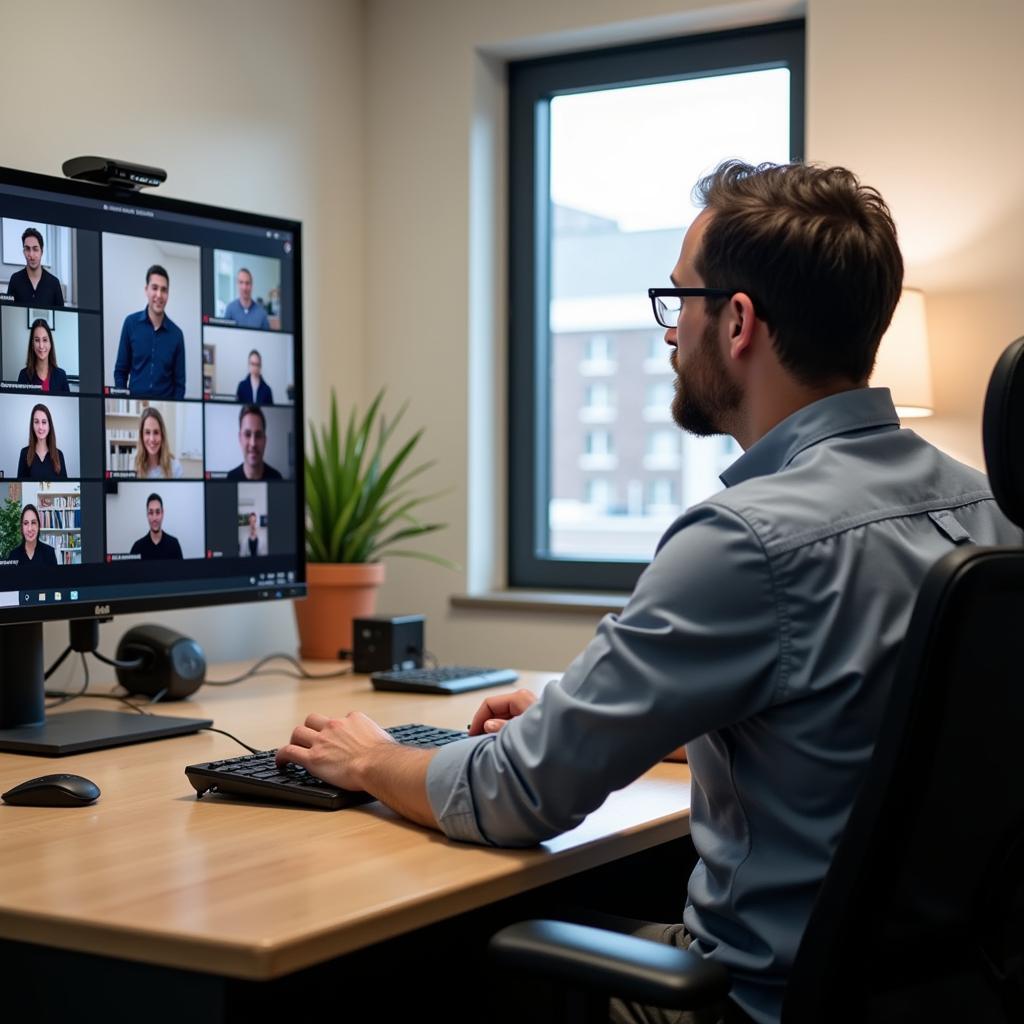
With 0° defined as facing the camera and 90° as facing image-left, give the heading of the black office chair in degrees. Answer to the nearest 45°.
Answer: approximately 135°

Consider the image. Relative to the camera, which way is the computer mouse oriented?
to the viewer's left

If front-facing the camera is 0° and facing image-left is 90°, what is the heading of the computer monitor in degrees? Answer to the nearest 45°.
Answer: approximately 315°

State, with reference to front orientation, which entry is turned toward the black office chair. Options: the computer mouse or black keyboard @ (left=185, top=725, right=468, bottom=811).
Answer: the black keyboard

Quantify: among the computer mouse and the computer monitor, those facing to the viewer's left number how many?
1

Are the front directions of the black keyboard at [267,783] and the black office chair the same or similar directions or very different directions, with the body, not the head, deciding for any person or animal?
very different directions

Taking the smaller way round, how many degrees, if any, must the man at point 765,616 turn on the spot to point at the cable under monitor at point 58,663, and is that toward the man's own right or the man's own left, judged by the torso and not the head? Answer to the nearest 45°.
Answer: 0° — they already face it

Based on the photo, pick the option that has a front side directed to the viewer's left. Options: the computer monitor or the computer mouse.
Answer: the computer mouse

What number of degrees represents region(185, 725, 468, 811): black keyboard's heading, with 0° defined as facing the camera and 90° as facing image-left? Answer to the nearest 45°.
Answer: approximately 315°

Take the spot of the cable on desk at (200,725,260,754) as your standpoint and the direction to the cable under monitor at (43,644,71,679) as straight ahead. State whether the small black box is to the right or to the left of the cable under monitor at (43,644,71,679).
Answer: right

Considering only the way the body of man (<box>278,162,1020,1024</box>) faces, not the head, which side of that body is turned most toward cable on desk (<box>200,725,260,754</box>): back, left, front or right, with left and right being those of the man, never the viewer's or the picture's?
front

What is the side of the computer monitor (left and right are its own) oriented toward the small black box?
left

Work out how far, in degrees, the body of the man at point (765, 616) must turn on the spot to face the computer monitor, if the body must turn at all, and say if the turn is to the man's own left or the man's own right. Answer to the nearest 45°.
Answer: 0° — they already face it

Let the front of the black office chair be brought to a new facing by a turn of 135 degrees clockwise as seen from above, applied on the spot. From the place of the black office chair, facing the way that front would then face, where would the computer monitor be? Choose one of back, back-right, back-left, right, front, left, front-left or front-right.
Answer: back-left

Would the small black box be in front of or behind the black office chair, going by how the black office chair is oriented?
in front
